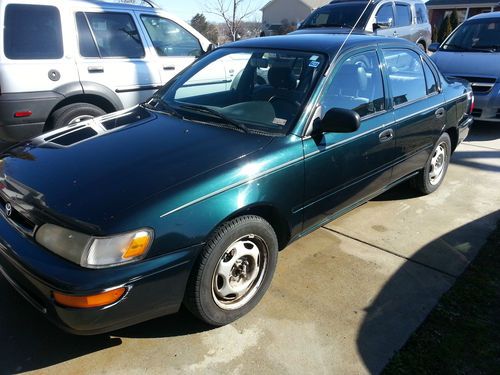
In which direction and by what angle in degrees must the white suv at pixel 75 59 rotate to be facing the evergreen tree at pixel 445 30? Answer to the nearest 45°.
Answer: approximately 45° to its left

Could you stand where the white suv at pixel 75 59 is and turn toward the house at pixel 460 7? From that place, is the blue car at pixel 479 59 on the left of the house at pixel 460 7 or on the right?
right

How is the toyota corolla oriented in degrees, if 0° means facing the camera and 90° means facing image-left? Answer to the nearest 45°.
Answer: approximately 45°

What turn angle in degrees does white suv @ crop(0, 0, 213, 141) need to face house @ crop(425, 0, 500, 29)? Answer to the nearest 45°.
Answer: approximately 45° to its left

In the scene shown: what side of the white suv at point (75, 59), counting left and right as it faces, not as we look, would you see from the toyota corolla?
right

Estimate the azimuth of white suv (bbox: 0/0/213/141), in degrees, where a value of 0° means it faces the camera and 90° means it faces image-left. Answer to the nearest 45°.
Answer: approximately 270°

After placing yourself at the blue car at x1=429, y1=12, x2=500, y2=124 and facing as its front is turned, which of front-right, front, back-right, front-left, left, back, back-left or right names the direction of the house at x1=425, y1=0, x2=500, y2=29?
back-right
